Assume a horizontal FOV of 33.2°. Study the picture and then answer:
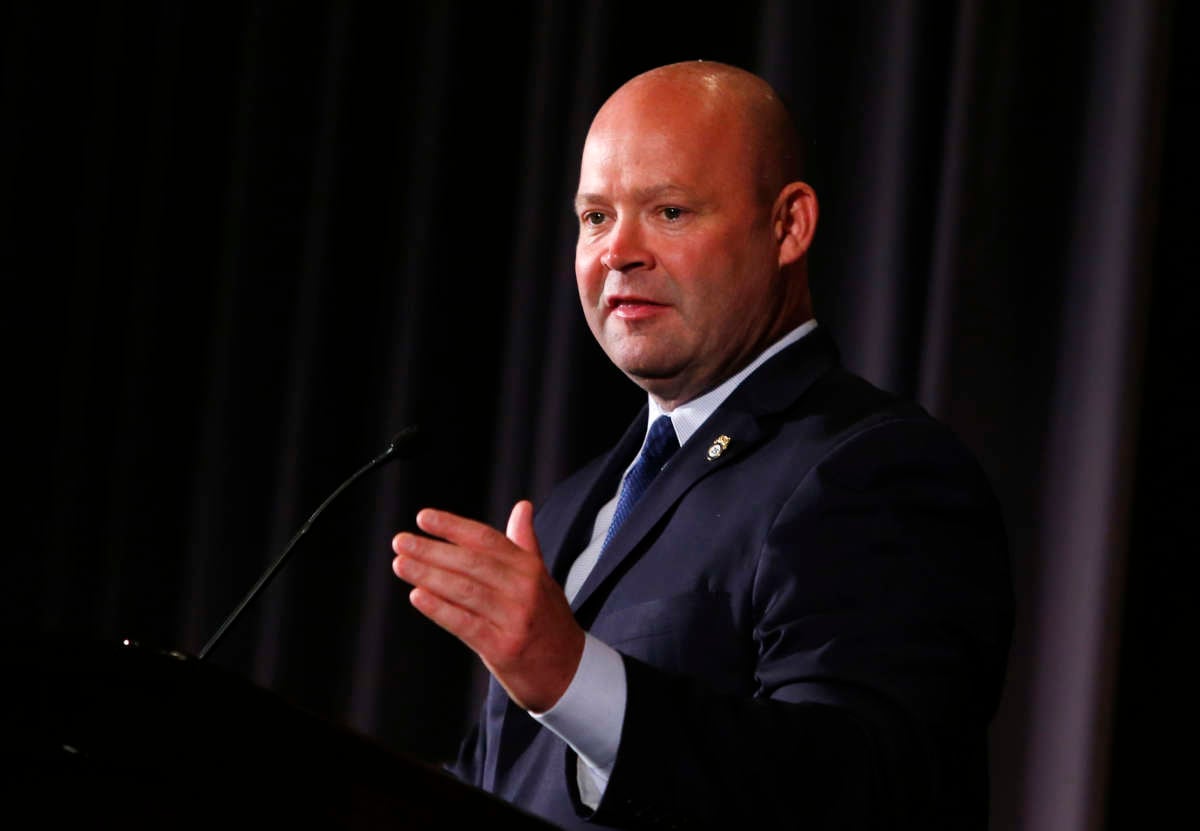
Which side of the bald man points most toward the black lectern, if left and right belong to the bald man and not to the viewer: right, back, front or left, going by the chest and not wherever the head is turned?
front

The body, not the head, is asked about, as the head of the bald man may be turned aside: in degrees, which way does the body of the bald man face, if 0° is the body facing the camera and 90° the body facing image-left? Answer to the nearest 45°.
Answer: approximately 45°
